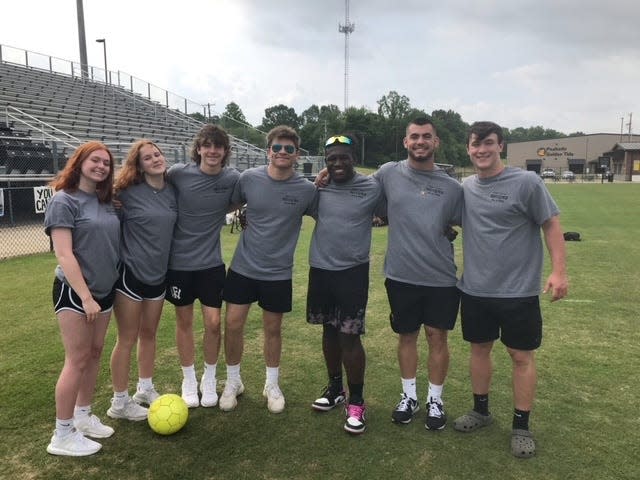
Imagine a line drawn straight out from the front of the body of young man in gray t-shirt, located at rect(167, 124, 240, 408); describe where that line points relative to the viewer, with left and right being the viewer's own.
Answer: facing the viewer

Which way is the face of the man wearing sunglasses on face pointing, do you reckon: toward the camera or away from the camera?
toward the camera

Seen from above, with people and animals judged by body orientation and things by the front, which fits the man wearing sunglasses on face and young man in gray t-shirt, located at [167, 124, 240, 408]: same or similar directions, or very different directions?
same or similar directions

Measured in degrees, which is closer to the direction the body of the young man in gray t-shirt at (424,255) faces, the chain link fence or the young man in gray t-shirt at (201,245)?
the young man in gray t-shirt

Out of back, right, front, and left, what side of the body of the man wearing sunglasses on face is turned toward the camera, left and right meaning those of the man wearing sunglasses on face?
front

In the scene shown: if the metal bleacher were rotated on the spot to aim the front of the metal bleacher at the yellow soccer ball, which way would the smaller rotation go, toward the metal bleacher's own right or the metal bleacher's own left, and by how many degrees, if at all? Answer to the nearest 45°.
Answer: approximately 45° to the metal bleacher's own right

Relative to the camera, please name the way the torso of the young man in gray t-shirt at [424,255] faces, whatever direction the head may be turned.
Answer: toward the camera

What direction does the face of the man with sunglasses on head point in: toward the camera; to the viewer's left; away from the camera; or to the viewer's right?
toward the camera

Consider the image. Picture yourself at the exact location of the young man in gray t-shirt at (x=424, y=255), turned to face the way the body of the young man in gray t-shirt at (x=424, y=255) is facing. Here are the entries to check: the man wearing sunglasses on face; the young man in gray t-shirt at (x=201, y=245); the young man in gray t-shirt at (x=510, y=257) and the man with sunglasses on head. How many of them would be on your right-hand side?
3

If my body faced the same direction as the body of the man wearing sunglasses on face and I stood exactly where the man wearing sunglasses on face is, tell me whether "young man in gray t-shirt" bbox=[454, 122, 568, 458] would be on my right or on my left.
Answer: on my left

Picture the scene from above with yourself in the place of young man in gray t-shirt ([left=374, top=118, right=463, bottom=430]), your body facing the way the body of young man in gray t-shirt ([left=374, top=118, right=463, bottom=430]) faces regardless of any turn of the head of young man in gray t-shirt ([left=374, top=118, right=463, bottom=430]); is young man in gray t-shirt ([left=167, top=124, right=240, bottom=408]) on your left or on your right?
on your right

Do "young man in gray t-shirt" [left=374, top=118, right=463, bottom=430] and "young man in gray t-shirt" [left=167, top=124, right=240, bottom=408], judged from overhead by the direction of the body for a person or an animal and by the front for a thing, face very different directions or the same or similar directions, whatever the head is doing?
same or similar directions

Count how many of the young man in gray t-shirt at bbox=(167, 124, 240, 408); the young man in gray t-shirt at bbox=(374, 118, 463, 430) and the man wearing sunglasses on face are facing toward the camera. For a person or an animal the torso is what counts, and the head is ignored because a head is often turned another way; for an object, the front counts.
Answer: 3

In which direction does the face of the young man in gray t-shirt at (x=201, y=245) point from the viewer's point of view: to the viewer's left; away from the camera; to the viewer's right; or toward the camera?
toward the camera

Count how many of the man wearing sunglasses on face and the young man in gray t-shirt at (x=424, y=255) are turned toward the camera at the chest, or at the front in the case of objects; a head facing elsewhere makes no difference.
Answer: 2

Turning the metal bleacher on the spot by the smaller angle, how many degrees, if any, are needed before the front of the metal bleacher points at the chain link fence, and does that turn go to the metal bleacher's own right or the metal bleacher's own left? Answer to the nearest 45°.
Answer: approximately 45° to the metal bleacher's own right

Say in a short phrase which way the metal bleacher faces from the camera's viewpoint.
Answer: facing the viewer and to the right of the viewer

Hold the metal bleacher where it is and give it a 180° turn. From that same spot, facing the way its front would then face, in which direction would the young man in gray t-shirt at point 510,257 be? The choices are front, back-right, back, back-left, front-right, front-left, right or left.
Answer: back-left

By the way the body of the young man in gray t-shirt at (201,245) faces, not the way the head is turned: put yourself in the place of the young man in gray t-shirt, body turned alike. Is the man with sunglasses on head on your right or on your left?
on your left
